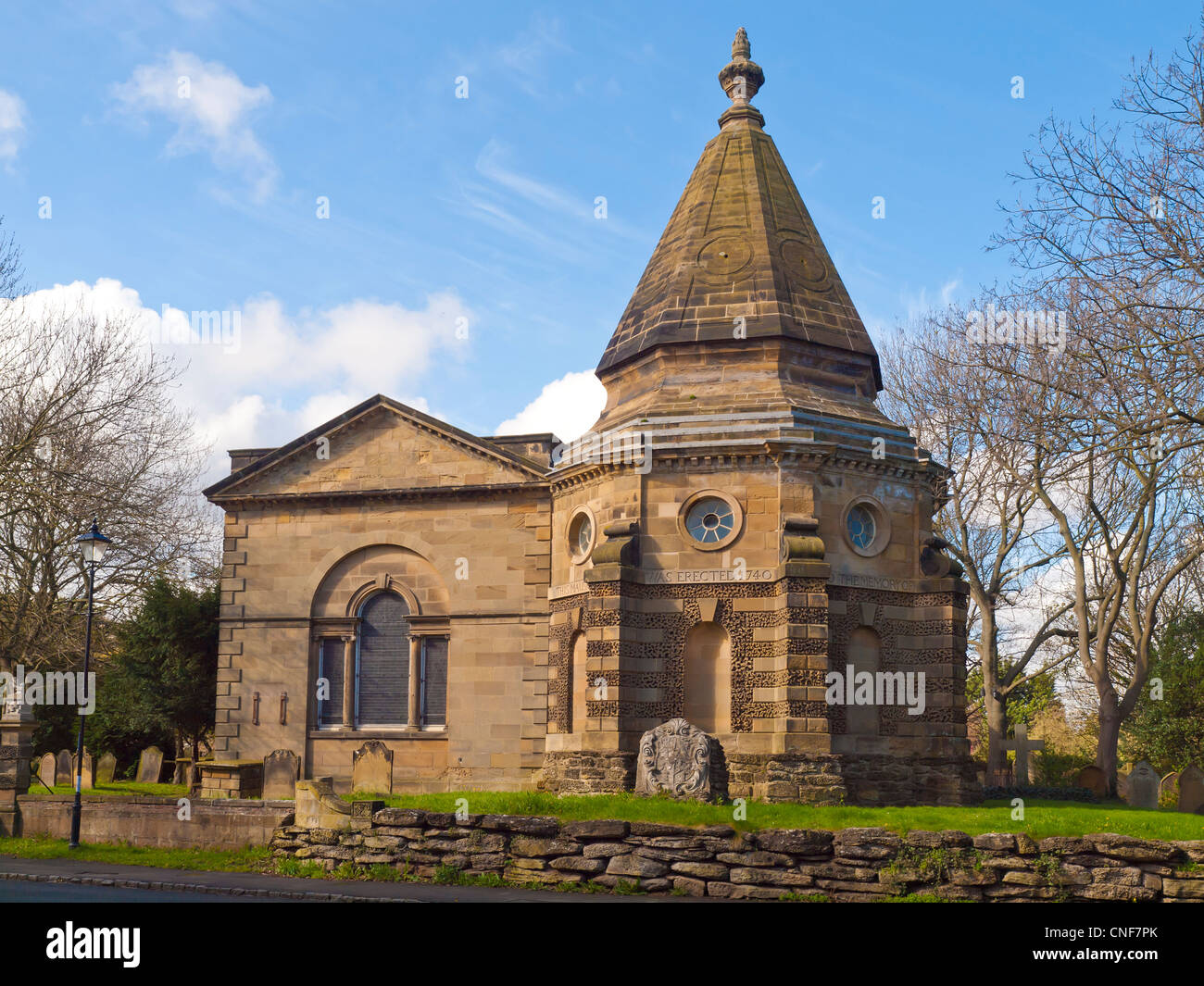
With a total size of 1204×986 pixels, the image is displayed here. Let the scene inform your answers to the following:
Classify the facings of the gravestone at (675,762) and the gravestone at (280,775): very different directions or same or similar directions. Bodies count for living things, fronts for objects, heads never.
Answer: same or similar directions

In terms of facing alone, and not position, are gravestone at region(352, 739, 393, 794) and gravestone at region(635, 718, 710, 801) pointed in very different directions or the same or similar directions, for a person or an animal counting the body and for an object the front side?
same or similar directions

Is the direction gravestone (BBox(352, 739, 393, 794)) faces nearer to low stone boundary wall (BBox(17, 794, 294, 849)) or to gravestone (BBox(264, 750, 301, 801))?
the low stone boundary wall

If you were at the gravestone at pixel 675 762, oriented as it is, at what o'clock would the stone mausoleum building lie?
The stone mausoleum building is roughly at 6 o'clock from the gravestone.

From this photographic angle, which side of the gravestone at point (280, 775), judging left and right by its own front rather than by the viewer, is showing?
front

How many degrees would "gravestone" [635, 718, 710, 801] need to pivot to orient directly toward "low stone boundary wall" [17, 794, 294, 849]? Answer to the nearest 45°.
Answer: approximately 90° to its right

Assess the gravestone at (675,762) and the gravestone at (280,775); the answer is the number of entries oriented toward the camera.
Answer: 2

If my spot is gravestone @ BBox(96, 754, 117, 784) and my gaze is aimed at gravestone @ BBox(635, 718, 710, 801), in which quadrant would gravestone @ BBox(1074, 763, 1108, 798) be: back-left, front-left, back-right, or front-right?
front-left

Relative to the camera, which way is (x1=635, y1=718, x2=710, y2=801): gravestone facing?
toward the camera

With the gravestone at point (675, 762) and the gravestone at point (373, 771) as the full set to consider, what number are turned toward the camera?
2

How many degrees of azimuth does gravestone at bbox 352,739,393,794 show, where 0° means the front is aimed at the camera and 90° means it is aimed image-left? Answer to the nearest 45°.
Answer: approximately 0°
